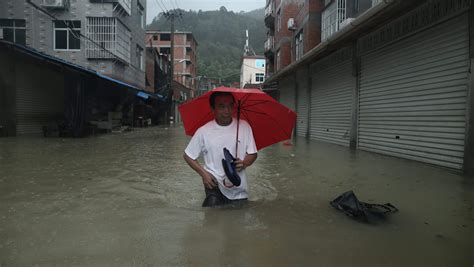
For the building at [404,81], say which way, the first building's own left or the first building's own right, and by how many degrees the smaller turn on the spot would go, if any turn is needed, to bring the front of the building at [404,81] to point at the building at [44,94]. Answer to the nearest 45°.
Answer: approximately 45° to the first building's own right

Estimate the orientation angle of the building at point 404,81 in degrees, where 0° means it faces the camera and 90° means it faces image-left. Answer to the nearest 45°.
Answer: approximately 45°

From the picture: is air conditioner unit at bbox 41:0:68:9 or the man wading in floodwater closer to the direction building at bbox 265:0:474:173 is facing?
the man wading in floodwater
